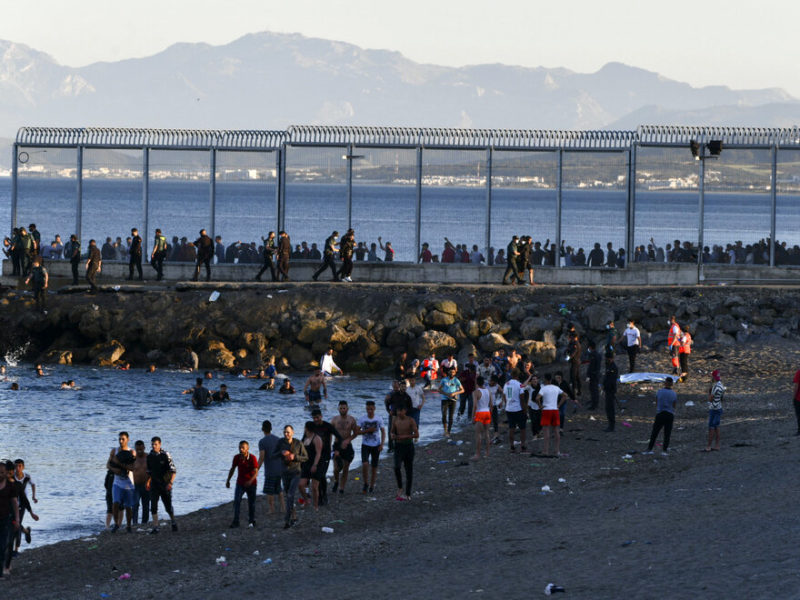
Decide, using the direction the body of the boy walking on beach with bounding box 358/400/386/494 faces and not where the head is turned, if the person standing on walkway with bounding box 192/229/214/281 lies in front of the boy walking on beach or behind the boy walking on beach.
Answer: behind

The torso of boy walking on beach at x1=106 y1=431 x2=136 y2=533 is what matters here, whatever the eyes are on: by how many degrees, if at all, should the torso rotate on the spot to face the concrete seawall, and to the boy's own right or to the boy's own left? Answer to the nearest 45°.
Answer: approximately 135° to the boy's own left

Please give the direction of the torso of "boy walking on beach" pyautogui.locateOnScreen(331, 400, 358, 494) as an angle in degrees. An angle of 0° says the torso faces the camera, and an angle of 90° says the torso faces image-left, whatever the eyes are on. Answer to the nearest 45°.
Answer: approximately 0°

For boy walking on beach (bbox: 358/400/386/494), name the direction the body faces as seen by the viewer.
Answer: toward the camera

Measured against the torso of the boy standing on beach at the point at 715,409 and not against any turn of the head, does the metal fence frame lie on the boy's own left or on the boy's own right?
on the boy's own right

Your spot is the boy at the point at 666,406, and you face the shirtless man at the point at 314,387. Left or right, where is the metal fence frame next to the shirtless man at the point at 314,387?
right

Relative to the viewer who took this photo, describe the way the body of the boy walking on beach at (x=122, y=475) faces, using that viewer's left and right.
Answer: facing the viewer

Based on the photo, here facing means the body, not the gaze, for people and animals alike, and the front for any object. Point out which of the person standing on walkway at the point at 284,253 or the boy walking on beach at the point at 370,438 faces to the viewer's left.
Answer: the person standing on walkway

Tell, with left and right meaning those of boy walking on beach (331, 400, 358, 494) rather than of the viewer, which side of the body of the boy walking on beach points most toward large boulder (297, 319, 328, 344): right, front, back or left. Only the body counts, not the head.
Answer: back
